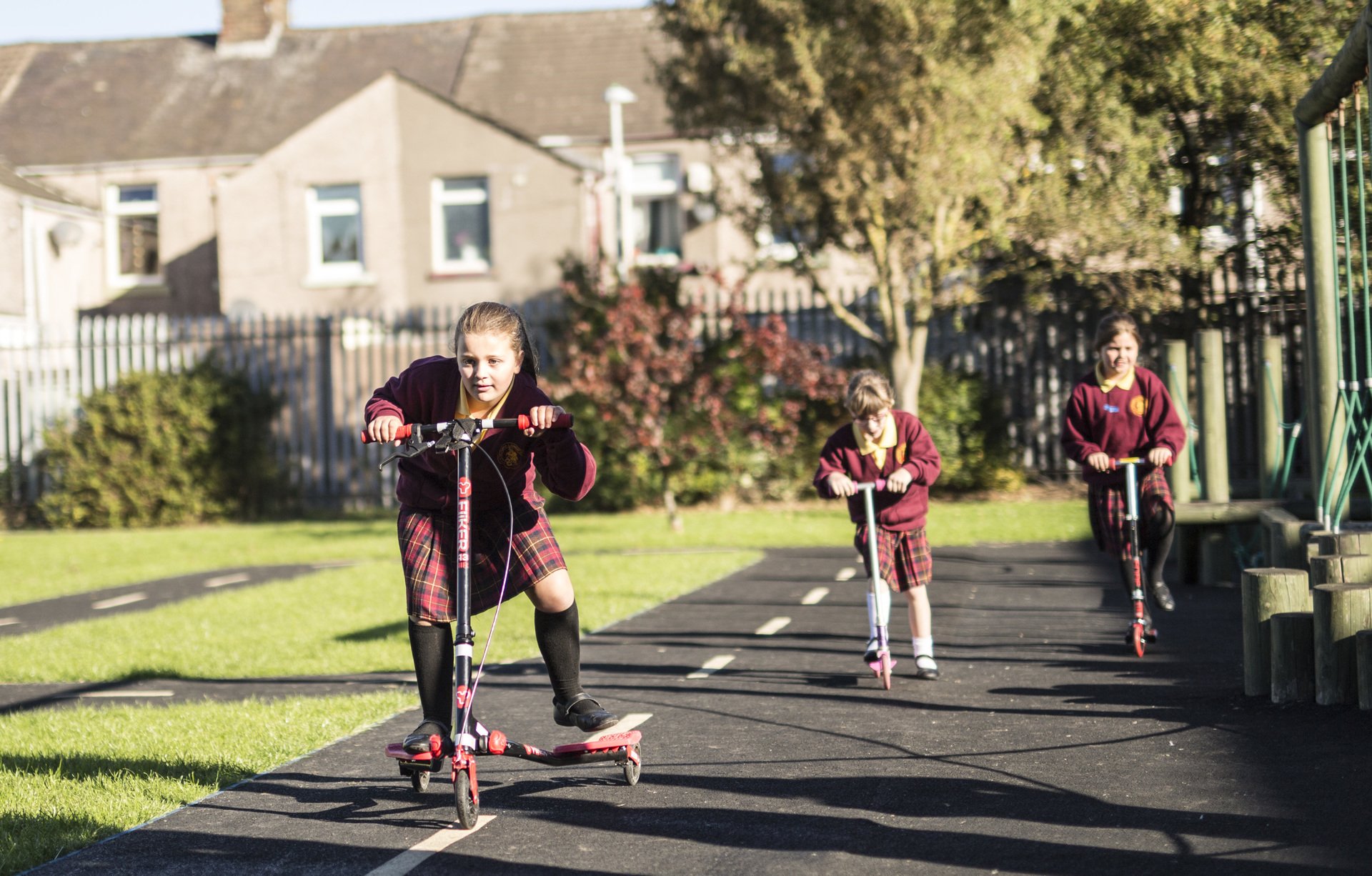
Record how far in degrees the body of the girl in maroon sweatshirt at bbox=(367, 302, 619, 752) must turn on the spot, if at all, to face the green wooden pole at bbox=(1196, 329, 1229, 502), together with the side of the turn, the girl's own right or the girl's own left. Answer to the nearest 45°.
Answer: approximately 135° to the girl's own left

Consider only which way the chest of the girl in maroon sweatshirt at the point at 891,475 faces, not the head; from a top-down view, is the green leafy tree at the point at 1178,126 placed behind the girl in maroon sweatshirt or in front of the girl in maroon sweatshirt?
behind

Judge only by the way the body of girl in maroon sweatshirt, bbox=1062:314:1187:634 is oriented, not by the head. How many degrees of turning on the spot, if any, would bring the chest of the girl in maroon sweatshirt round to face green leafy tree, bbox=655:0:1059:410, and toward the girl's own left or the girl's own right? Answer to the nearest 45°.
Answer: approximately 180°

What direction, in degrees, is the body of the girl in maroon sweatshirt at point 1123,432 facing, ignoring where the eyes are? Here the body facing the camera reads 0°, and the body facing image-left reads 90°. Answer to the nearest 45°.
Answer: approximately 0°

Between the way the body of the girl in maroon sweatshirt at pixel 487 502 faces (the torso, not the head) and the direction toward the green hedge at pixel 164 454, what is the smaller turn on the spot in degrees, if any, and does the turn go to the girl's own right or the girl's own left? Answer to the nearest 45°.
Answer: approximately 180°

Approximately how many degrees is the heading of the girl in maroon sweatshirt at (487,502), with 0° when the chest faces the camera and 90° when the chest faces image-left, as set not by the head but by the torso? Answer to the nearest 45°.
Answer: approximately 0°

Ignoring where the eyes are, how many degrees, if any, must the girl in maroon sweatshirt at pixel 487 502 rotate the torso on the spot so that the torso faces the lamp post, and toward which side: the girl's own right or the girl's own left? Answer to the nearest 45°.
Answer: approximately 180°

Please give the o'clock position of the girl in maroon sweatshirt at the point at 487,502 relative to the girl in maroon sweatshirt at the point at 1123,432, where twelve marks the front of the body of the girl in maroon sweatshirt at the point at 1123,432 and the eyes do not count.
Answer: the girl in maroon sweatshirt at the point at 487,502 is roughly at 1 o'clock from the girl in maroon sweatshirt at the point at 1123,432.
